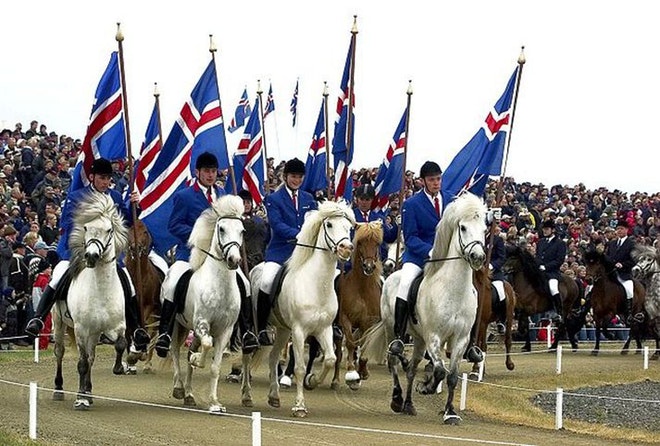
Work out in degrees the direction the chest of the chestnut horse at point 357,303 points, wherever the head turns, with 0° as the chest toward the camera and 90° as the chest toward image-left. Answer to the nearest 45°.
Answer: approximately 0°

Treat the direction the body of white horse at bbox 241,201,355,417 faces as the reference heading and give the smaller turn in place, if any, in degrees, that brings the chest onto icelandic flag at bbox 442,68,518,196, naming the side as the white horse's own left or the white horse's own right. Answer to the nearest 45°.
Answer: approximately 90° to the white horse's own left

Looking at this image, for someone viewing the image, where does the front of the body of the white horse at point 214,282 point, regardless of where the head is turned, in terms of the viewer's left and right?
facing the viewer and to the right of the viewer

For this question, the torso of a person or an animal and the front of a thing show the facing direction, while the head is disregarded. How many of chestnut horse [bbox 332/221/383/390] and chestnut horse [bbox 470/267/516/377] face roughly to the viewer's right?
0

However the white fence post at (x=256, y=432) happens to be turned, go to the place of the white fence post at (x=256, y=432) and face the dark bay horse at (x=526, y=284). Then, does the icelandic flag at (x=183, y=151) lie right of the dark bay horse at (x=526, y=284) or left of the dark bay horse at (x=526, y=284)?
left

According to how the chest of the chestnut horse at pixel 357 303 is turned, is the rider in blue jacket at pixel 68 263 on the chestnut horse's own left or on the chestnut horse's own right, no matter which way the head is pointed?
on the chestnut horse's own right

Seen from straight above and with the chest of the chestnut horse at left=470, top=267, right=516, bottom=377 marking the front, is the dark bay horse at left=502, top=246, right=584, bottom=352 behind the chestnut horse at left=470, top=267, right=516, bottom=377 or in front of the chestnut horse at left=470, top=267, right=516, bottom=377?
behind

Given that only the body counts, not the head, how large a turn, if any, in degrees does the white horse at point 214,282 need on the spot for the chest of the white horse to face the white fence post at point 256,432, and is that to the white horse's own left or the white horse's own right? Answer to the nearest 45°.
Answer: approximately 45° to the white horse's own right
